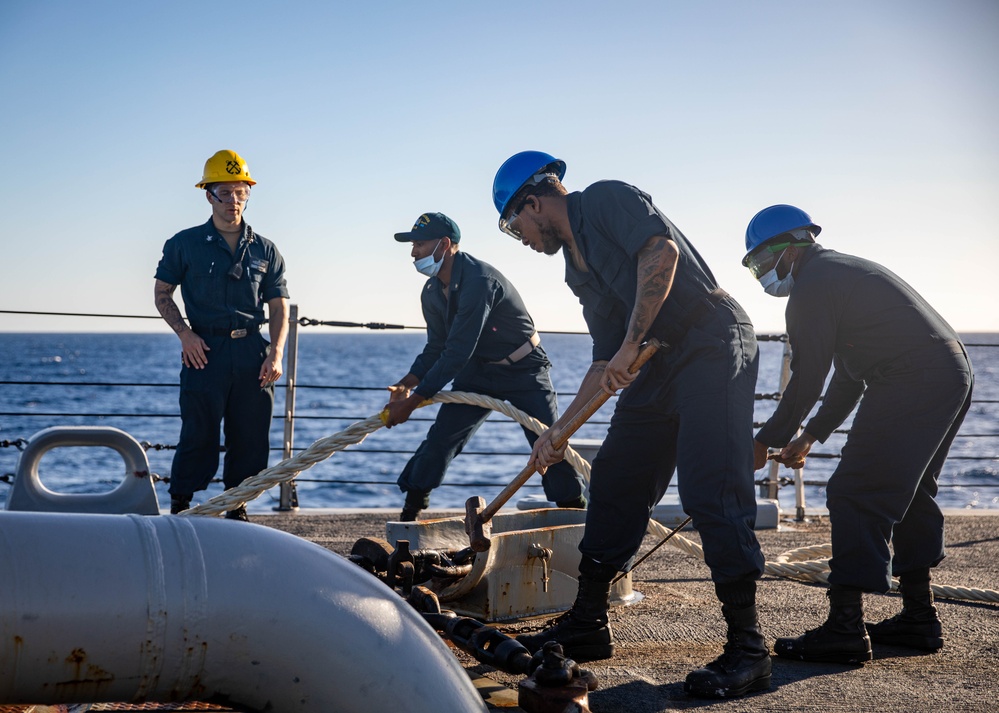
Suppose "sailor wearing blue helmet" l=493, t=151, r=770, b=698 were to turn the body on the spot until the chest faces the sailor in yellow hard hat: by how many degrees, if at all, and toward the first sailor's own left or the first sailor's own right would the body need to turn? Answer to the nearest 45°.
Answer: approximately 45° to the first sailor's own right

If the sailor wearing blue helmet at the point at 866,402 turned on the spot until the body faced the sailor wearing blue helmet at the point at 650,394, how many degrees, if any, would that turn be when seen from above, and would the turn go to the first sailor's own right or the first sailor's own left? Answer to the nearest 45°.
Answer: approximately 45° to the first sailor's own left

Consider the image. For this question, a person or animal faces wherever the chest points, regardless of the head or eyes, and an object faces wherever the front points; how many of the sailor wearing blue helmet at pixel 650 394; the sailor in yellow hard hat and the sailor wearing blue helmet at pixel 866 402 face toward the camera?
1

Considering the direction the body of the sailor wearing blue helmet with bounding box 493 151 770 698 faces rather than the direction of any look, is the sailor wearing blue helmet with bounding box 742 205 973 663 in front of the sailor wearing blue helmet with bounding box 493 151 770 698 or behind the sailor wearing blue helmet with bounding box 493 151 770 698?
behind

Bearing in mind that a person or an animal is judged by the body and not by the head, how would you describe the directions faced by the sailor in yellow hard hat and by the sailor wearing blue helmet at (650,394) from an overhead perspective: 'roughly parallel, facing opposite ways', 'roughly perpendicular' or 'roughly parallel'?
roughly perpendicular

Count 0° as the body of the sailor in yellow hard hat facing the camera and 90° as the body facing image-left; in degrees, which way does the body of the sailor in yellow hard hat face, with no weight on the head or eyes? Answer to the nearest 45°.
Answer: approximately 0°

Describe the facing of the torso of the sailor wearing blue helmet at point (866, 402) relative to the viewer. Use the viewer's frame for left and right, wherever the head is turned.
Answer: facing to the left of the viewer

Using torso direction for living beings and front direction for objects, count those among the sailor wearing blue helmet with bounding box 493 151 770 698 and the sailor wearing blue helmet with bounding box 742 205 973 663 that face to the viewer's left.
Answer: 2

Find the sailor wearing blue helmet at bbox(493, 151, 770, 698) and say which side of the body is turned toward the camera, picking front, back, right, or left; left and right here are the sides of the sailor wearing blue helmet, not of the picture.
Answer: left

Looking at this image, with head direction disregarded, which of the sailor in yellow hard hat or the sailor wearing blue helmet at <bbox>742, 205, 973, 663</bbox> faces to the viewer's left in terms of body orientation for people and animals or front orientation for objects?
the sailor wearing blue helmet

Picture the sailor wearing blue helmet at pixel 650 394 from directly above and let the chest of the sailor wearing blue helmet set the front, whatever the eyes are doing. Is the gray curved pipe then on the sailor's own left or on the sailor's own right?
on the sailor's own left

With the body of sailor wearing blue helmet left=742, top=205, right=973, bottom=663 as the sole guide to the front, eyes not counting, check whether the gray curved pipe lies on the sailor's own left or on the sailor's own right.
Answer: on the sailor's own left
